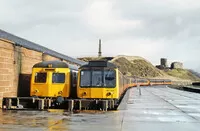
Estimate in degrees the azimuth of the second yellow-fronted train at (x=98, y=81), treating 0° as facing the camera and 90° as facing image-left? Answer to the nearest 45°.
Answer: approximately 0°
